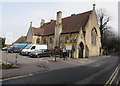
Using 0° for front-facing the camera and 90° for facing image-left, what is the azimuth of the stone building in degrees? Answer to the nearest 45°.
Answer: approximately 315°

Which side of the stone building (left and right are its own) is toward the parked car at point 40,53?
right
